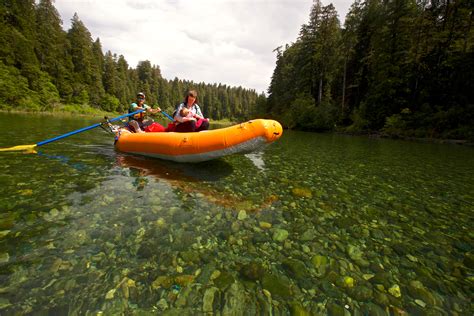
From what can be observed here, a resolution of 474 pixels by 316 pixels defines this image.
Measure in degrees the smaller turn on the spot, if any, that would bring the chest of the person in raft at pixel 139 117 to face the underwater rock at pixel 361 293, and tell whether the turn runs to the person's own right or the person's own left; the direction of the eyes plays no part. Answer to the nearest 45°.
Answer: approximately 45° to the person's own right

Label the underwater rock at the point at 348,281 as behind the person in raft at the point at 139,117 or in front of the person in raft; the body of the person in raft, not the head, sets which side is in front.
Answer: in front

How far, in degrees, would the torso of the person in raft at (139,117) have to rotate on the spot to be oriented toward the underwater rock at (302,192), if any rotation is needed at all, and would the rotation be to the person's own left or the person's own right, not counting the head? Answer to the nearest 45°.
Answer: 0° — they already face it

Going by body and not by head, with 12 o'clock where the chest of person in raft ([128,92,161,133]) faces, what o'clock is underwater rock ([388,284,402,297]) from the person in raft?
The underwater rock is roughly at 1 o'clock from the person in raft.

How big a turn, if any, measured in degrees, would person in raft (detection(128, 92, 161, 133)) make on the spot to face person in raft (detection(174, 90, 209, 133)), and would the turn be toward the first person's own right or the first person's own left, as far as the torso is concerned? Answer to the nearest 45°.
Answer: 0° — they already face them

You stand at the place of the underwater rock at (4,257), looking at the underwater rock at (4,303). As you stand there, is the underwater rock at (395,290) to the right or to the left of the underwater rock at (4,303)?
left

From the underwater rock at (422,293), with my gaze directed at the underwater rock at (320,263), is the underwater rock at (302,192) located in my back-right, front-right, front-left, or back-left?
front-right

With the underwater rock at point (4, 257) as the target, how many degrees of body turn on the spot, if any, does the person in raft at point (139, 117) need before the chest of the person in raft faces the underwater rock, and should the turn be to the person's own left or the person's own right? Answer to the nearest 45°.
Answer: approximately 45° to the person's own right

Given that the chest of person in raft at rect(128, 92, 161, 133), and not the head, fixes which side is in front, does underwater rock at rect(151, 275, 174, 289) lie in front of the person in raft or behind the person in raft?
in front

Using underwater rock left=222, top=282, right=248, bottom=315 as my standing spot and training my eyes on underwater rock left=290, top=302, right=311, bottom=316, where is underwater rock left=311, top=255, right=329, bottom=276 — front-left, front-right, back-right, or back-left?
front-left

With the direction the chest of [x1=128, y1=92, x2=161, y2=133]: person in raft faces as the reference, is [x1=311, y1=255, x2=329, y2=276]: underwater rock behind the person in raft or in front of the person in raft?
in front

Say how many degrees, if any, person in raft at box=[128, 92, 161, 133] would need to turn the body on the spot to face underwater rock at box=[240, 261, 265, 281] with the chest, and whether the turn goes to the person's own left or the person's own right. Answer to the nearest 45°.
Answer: approximately 45° to the person's own right

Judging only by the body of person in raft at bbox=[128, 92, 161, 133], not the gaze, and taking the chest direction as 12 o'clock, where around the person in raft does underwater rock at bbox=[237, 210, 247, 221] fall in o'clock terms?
The underwater rock is roughly at 1 o'clock from the person in raft.

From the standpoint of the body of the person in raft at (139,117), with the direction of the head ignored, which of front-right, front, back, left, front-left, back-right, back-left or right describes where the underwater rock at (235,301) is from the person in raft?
front-right

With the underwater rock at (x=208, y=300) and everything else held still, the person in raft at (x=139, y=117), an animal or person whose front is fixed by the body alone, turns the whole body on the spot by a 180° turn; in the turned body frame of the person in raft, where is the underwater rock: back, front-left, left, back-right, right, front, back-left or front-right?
back-left

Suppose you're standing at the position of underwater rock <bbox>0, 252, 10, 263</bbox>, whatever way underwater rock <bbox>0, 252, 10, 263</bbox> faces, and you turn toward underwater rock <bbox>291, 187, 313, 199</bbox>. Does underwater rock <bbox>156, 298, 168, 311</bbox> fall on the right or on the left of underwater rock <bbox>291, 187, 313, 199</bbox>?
right

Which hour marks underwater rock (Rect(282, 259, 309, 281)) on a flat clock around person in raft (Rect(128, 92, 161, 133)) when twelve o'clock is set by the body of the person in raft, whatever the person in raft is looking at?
The underwater rock is roughly at 1 o'clock from the person in raft.
